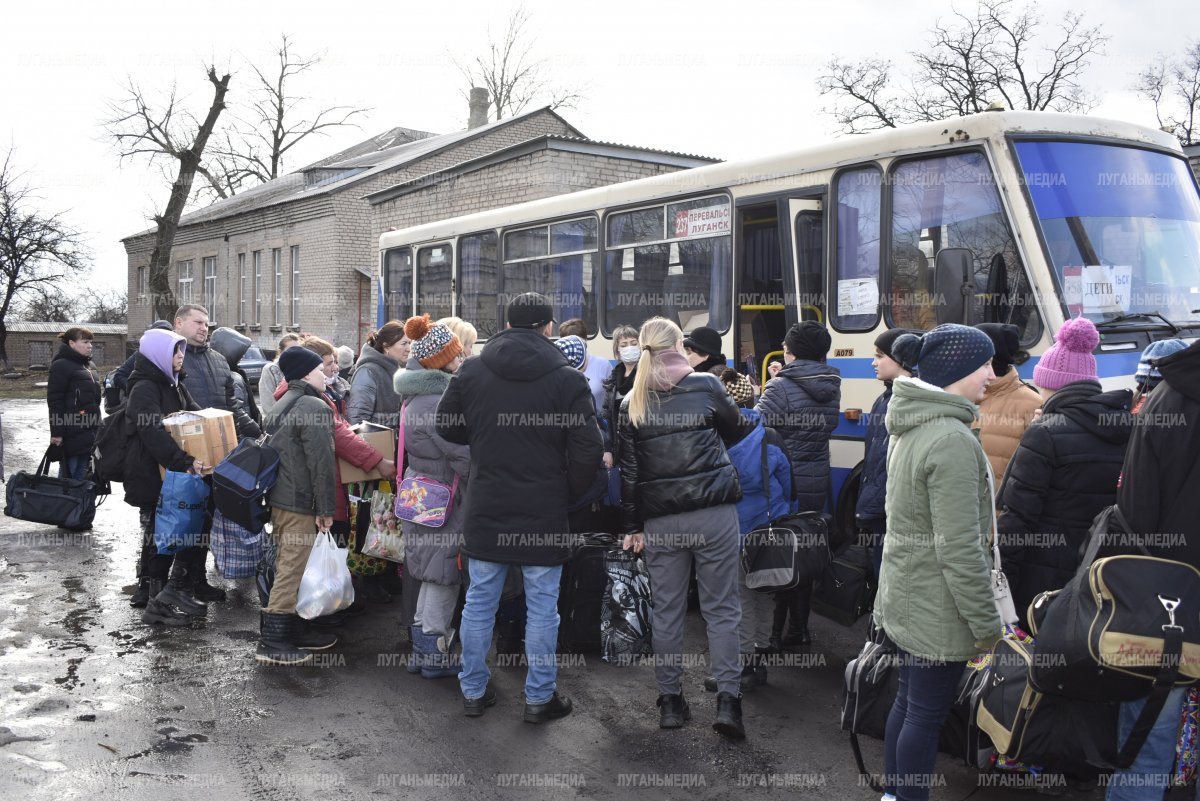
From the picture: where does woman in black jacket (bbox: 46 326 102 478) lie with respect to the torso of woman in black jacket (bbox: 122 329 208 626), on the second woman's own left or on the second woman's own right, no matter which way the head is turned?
on the second woman's own left

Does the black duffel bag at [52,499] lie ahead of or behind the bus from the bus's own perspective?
behind

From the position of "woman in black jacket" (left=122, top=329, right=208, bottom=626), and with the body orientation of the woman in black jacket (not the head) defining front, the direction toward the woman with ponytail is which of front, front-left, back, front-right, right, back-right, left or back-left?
front-right

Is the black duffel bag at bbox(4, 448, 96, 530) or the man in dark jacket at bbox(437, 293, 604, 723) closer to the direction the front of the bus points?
the man in dark jacket

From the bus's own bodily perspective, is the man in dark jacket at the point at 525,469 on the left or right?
on its right

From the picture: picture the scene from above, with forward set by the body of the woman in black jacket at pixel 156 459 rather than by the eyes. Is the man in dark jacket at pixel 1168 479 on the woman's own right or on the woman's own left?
on the woman's own right

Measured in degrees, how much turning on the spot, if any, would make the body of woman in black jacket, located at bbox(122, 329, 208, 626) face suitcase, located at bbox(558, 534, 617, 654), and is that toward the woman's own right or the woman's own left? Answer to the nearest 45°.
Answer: approximately 45° to the woman's own right

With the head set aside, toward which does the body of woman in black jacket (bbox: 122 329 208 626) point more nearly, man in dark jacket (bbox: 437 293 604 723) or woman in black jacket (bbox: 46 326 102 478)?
the man in dark jacket

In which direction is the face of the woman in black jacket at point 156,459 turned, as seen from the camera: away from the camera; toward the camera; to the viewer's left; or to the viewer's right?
to the viewer's right

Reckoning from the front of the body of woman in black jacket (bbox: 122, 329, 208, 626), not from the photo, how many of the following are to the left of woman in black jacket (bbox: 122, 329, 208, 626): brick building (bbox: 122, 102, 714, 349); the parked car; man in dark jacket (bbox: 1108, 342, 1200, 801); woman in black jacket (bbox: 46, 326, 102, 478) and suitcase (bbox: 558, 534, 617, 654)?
3

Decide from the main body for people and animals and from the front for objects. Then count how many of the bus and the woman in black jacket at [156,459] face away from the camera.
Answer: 0

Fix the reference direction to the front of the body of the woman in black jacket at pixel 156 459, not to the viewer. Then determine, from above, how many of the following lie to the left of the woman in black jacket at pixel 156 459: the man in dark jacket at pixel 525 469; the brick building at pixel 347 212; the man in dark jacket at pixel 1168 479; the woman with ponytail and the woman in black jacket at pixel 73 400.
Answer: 2

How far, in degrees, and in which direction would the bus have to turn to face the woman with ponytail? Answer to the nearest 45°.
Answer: approximately 90° to its right

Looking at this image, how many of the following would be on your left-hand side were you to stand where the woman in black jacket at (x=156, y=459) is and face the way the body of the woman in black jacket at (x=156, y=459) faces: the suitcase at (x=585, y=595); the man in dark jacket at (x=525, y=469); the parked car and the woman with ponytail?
1

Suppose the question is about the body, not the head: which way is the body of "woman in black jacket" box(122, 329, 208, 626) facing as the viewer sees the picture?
to the viewer's right

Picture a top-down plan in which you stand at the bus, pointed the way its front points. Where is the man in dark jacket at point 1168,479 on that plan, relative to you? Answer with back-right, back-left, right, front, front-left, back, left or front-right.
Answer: front-right
